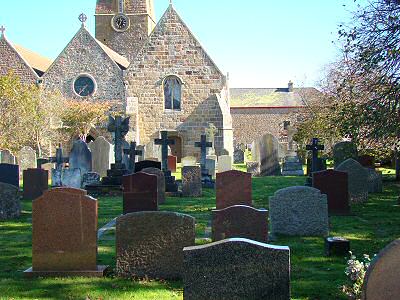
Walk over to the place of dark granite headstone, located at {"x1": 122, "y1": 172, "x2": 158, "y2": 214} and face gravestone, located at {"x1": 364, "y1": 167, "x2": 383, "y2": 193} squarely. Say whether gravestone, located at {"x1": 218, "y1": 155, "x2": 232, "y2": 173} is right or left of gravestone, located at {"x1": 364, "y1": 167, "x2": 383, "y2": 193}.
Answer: left

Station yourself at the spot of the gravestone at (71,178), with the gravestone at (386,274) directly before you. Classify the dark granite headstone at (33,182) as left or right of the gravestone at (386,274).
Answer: right

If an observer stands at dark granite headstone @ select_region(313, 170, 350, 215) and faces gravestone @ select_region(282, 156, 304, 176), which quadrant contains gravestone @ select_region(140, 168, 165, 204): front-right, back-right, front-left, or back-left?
front-left

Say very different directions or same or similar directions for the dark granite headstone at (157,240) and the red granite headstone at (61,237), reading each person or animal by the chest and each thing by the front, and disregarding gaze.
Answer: same or similar directions

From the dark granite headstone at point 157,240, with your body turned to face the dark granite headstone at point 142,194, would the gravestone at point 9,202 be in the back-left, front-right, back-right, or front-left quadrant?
front-left
